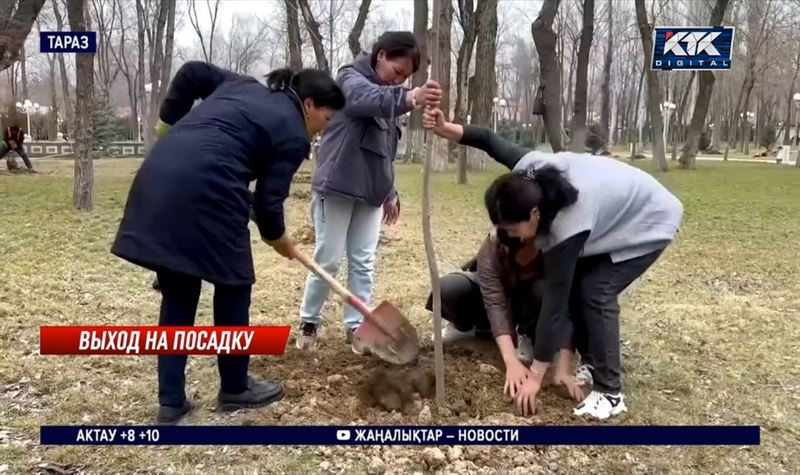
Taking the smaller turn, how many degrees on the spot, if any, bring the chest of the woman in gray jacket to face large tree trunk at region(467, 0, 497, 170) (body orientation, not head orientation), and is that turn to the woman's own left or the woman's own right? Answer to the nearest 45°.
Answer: approximately 135° to the woman's own left

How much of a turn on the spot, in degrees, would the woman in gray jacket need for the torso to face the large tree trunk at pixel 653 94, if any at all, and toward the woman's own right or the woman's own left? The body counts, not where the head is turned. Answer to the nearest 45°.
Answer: approximately 90° to the woman's own left

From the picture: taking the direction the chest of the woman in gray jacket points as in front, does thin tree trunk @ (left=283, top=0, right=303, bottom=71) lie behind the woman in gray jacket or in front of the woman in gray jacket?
behind

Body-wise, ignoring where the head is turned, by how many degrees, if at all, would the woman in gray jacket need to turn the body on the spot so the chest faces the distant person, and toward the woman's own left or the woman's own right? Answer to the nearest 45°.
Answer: approximately 180°

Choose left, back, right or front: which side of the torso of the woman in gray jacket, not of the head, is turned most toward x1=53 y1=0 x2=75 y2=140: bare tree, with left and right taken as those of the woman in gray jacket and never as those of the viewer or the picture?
back

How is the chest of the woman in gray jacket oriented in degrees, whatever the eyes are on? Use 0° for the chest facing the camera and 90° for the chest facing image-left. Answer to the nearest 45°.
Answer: approximately 315°

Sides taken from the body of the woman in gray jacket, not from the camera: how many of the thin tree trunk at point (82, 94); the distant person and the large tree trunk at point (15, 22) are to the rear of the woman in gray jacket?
3

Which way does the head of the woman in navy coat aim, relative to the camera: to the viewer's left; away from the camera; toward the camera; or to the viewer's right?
to the viewer's right

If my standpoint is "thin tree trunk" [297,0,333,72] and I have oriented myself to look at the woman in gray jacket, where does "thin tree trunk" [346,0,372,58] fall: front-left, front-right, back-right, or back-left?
back-left
